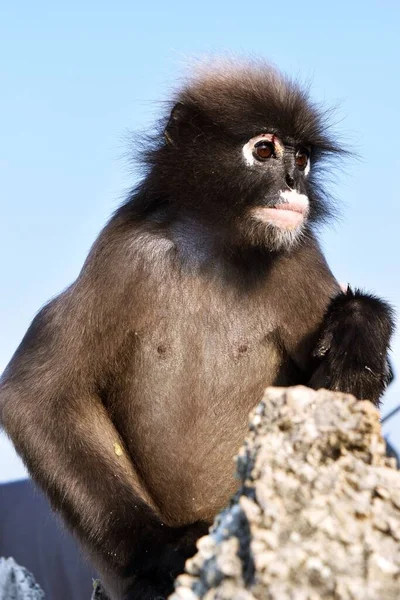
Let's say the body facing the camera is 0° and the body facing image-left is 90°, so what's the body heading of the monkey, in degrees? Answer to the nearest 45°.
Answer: approximately 315°

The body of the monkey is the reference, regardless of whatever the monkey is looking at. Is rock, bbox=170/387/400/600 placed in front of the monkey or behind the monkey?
in front
